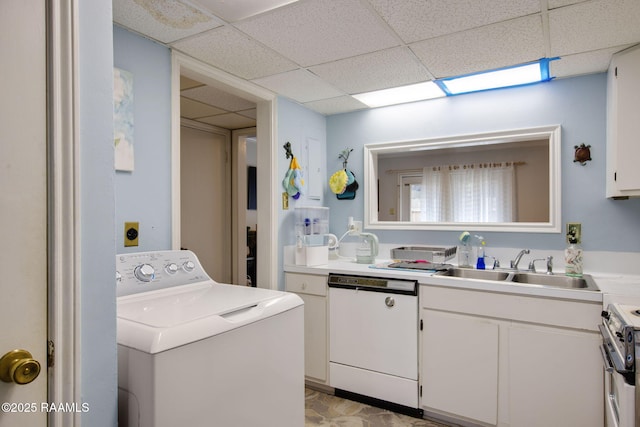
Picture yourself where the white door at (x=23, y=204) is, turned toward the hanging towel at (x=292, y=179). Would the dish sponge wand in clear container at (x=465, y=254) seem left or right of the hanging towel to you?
right

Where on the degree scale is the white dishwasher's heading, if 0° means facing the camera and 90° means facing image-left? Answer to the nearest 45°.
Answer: approximately 45°

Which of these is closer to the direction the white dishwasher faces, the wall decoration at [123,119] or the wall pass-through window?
the wall decoration

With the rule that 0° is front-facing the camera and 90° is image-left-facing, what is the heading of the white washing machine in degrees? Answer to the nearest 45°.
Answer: approximately 315°

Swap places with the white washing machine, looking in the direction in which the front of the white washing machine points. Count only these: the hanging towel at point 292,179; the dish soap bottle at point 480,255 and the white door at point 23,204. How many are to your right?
1

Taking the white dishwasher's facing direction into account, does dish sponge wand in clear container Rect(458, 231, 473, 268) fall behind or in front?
behind

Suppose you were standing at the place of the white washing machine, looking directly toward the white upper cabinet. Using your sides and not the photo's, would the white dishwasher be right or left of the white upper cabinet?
left

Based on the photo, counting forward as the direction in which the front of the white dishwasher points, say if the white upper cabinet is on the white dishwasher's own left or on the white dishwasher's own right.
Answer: on the white dishwasher's own left

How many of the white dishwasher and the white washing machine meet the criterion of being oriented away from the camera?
0

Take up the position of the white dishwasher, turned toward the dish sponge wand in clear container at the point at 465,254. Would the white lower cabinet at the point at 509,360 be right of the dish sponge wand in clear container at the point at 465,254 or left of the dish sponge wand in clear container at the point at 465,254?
right
